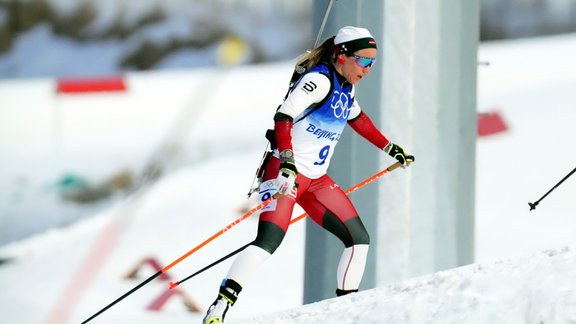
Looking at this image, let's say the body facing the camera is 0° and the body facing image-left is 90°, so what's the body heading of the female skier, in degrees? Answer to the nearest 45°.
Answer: approximately 315°
